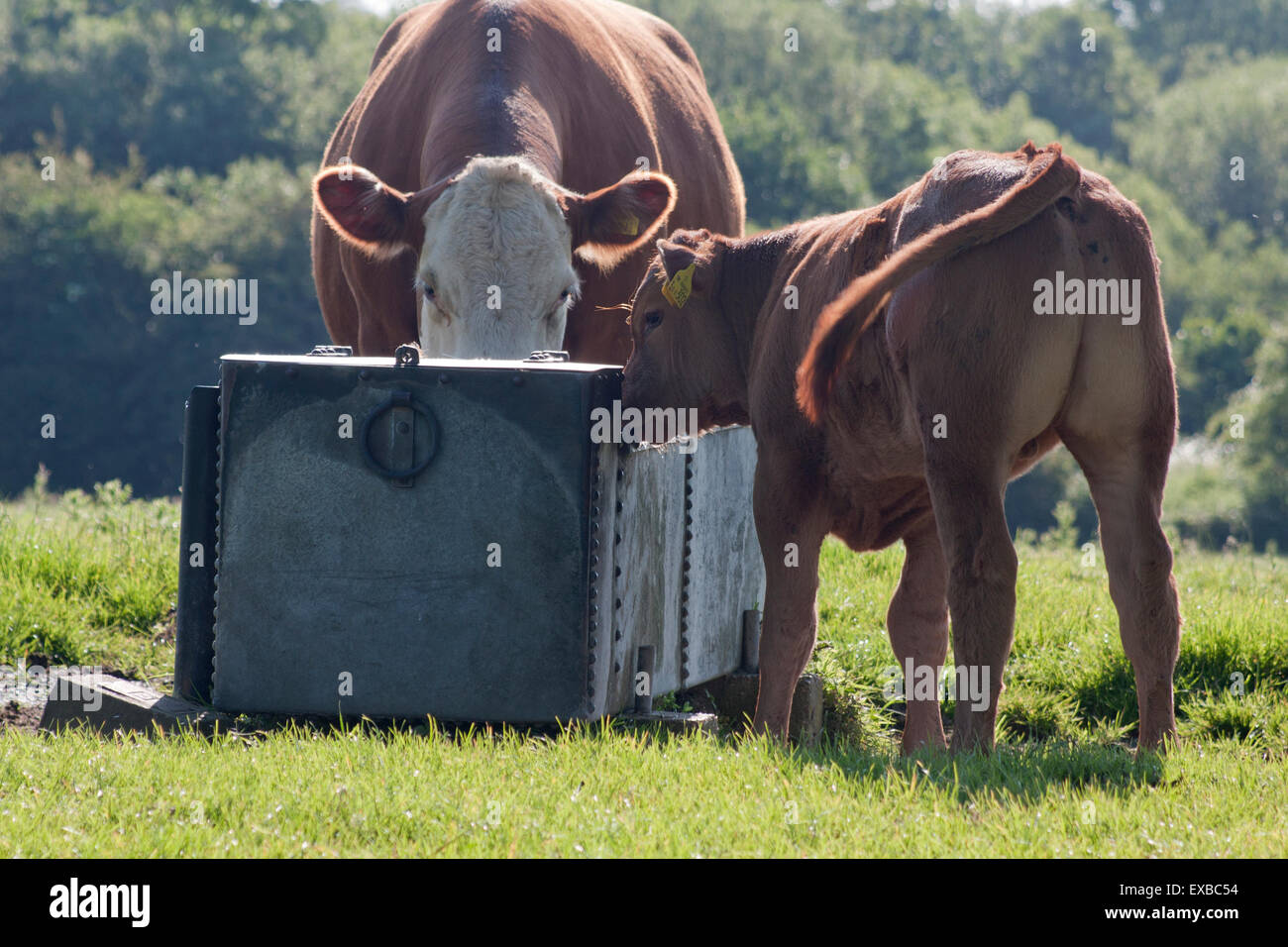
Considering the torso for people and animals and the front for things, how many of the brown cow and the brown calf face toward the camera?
1

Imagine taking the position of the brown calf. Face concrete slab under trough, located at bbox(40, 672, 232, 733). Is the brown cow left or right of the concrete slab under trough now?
right

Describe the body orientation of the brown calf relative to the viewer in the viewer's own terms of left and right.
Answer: facing away from the viewer and to the left of the viewer

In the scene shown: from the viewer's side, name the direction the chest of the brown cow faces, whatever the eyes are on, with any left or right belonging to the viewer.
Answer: facing the viewer

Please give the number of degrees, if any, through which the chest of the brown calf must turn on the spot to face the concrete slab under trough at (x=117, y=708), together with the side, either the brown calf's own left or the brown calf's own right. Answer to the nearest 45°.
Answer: approximately 45° to the brown calf's own left

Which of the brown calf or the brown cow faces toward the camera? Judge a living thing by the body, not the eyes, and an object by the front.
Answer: the brown cow

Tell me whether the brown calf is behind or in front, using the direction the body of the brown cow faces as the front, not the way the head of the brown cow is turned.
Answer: in front

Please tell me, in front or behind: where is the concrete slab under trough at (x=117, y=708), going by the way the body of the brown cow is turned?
in front

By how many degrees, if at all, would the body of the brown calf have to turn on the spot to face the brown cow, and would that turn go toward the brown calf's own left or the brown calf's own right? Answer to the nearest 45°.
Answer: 0° — it already faces it
